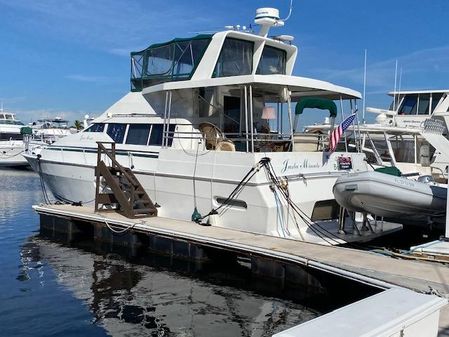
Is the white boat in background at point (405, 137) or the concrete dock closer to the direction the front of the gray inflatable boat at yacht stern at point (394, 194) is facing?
the concrete dock

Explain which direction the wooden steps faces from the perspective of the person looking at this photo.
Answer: facing the viewer and to the right of the viewer

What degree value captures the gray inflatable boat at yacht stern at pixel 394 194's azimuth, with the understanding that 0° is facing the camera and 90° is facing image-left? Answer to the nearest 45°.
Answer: approximately 45°

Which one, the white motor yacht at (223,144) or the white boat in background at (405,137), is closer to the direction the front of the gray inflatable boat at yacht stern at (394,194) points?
the white motor yacht

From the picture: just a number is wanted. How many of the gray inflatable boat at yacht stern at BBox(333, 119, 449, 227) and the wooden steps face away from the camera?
0

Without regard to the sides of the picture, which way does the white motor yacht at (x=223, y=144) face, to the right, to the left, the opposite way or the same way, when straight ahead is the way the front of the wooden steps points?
the opposite way

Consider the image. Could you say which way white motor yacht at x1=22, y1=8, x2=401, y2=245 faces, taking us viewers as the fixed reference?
facing away from the viewer and to the left of the viewer

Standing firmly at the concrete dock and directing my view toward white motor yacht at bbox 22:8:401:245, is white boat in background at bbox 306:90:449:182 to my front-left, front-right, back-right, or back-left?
front-right

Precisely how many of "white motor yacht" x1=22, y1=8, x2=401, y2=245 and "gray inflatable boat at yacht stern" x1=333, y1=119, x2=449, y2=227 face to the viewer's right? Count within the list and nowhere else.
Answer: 0

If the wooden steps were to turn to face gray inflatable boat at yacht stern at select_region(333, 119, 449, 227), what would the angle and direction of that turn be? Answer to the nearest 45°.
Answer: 0° — it already faces it
